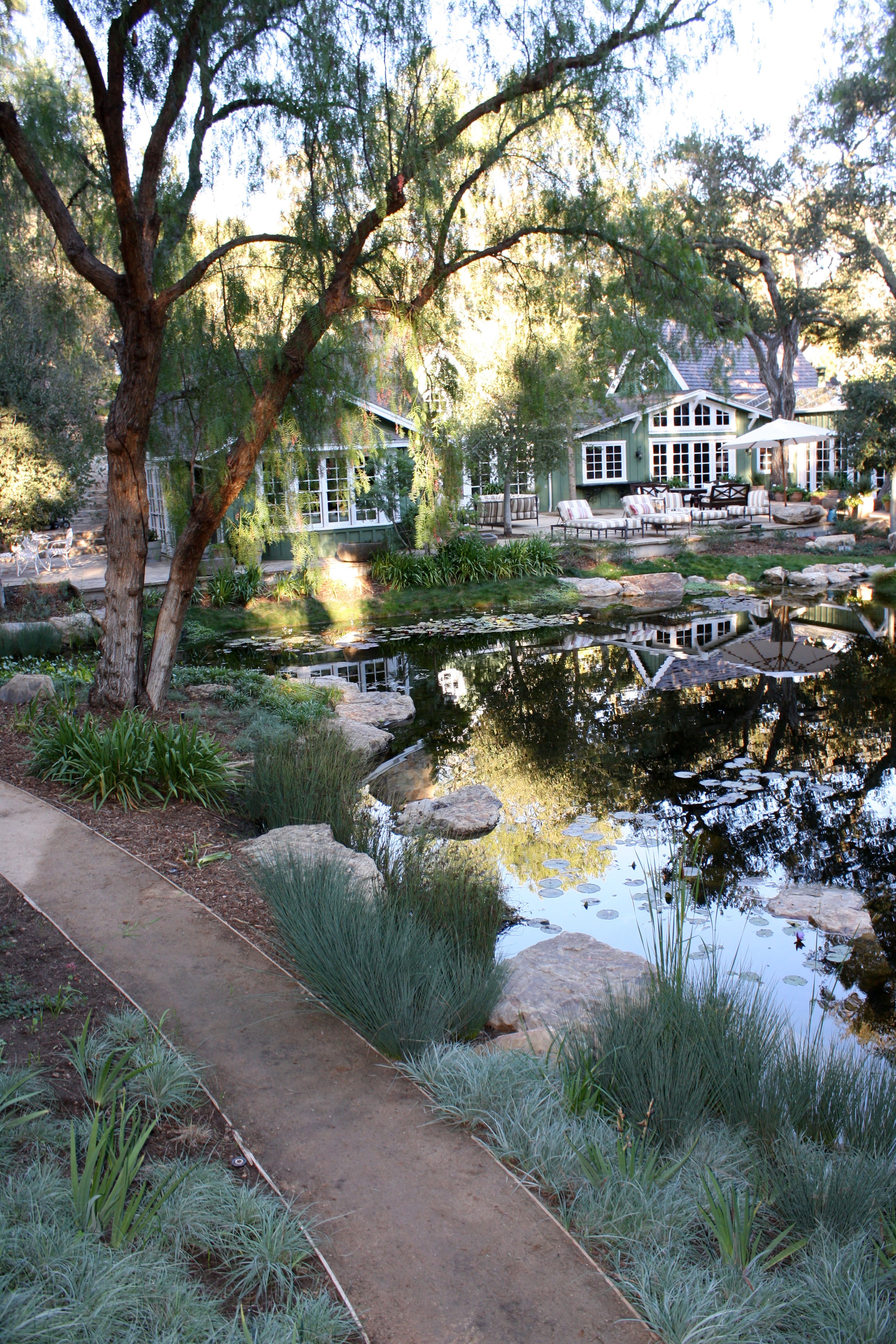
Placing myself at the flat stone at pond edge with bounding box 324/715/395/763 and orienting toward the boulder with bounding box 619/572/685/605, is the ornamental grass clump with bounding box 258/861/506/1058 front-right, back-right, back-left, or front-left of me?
back-right

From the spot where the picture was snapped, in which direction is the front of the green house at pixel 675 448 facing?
facing the viewer

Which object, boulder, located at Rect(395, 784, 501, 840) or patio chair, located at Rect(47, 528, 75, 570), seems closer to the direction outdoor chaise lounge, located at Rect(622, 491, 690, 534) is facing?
the boulder

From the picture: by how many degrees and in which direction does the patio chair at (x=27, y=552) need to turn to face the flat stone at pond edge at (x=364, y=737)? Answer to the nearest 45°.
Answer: approximately 45° to its left

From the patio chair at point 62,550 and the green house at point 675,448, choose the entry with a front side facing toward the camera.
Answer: the green house

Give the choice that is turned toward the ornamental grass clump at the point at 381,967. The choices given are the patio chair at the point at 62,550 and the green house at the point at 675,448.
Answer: the green house

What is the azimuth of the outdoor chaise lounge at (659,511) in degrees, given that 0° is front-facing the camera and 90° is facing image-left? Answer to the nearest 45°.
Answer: approximately 315°

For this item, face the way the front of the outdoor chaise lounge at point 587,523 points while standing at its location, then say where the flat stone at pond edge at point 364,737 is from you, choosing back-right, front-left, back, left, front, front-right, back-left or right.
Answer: front-right

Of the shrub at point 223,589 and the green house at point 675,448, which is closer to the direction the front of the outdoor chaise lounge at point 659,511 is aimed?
the shrub

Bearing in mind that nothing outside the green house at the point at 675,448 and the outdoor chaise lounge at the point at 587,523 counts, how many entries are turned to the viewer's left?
0

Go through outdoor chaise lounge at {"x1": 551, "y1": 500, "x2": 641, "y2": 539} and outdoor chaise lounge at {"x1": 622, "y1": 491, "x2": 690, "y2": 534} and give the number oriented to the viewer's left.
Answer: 0

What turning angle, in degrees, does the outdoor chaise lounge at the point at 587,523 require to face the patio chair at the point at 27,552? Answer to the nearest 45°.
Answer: approximately 90° to its right
